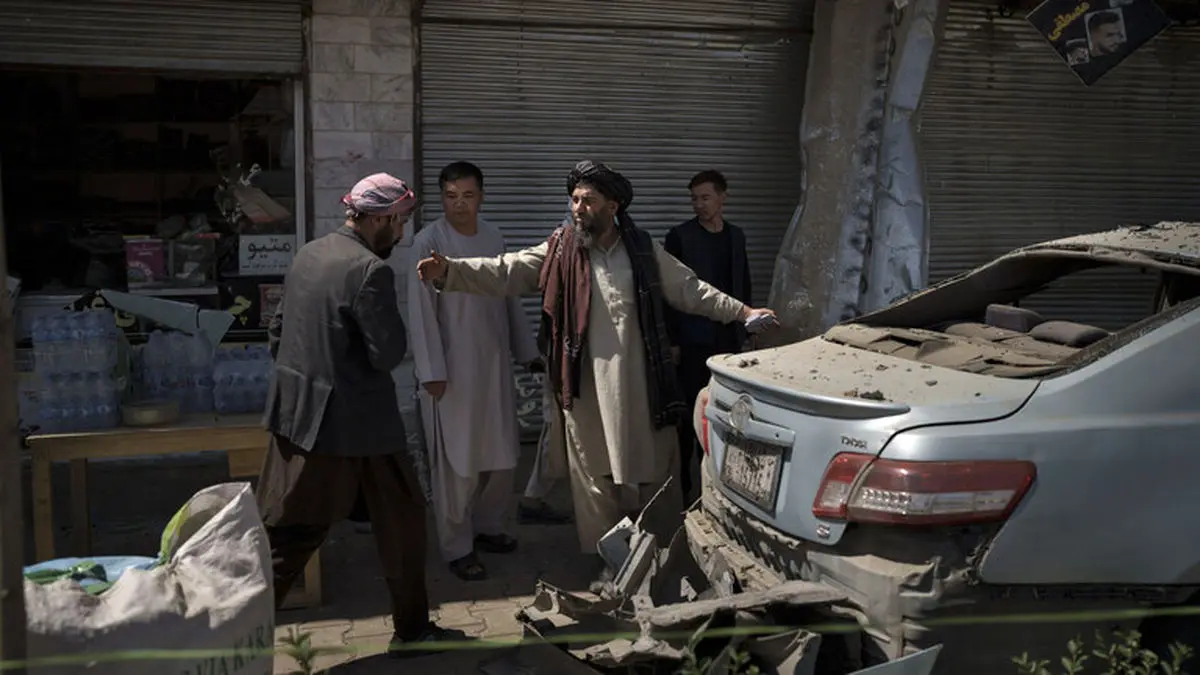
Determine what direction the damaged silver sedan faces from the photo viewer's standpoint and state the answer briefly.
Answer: facing away from the viewer and to the right of the viewer

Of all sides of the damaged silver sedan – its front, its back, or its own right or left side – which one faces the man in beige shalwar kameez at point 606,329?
back

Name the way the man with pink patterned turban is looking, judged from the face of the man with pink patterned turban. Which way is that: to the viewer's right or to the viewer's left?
to the viewer's right

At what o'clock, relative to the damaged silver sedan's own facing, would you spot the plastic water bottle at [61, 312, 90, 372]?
The plastic water bottle is roughly at 8 o'clock from the damaged silver sedan.

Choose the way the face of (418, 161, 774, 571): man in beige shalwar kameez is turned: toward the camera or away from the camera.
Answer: toward the camera

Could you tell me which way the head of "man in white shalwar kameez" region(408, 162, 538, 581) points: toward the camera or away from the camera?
toward the camera

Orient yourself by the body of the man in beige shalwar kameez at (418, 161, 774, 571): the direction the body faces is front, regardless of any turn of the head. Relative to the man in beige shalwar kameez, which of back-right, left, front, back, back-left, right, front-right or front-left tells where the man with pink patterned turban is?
front-right

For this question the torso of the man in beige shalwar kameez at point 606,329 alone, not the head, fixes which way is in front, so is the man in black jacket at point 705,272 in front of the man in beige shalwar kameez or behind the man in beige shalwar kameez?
behind

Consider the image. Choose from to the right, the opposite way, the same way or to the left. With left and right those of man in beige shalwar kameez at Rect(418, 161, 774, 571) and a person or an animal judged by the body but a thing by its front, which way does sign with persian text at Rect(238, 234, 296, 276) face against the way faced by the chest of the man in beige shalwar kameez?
the same way

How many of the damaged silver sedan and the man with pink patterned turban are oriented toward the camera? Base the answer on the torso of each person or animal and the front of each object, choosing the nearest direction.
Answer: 0

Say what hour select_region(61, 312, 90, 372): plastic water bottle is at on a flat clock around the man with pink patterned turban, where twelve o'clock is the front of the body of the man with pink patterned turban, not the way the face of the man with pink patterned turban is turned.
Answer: The plastic water bottle is roughly at 9 o'clock from the man with pink patterned turban.

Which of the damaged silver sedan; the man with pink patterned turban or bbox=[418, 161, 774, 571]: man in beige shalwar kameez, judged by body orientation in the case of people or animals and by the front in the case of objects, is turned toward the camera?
the man in beige shalwar kameez

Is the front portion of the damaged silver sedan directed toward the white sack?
no

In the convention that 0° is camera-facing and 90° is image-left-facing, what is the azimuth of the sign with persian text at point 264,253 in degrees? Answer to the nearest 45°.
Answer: approximately 0°

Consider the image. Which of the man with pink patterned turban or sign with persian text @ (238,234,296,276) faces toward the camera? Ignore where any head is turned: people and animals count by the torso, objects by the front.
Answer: the sign with persian text

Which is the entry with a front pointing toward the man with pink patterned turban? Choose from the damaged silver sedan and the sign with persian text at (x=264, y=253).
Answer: the sign with persian text

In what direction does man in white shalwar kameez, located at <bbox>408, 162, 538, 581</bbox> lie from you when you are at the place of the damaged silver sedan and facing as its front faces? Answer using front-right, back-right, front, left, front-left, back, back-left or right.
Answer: left

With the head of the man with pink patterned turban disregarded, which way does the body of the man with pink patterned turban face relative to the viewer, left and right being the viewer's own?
facing away from the viewer and to the right of the viewer

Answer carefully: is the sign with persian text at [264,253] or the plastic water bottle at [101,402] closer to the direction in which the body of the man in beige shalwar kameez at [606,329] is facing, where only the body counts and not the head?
the plastic water bottle

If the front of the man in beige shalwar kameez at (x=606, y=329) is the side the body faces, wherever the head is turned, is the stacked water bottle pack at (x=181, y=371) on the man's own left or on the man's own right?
on the man's own right

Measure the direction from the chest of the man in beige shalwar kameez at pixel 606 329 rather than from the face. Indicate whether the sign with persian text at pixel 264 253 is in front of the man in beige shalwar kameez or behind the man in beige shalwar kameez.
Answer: behind

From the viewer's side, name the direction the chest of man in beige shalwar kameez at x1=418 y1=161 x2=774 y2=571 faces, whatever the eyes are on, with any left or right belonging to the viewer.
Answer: facing the viewer

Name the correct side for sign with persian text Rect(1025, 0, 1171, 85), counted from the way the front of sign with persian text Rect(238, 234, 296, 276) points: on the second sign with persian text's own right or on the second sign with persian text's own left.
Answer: on the second sign with persian text's own left
